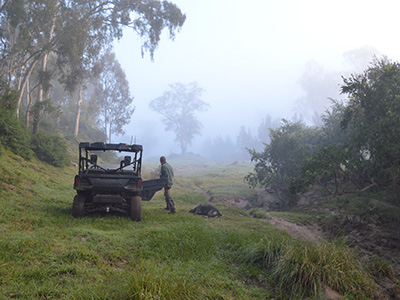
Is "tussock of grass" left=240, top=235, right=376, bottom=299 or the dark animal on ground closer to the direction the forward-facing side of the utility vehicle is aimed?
the dark animal on ground

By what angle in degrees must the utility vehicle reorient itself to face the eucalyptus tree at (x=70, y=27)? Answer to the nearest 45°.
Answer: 0° — it already faces it

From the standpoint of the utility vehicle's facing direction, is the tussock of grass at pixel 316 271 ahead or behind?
behind

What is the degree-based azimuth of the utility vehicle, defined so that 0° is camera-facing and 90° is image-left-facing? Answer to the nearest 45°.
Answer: approximately 180°

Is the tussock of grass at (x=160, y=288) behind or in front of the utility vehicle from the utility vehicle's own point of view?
behind

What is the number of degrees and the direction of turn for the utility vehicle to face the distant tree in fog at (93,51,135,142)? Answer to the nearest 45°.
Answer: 0° — it already faces it

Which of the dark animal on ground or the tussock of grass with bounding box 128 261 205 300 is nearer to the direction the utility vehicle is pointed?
the dark animal on ground

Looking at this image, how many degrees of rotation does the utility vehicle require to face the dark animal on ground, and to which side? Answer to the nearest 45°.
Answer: approximately 45° to its right
